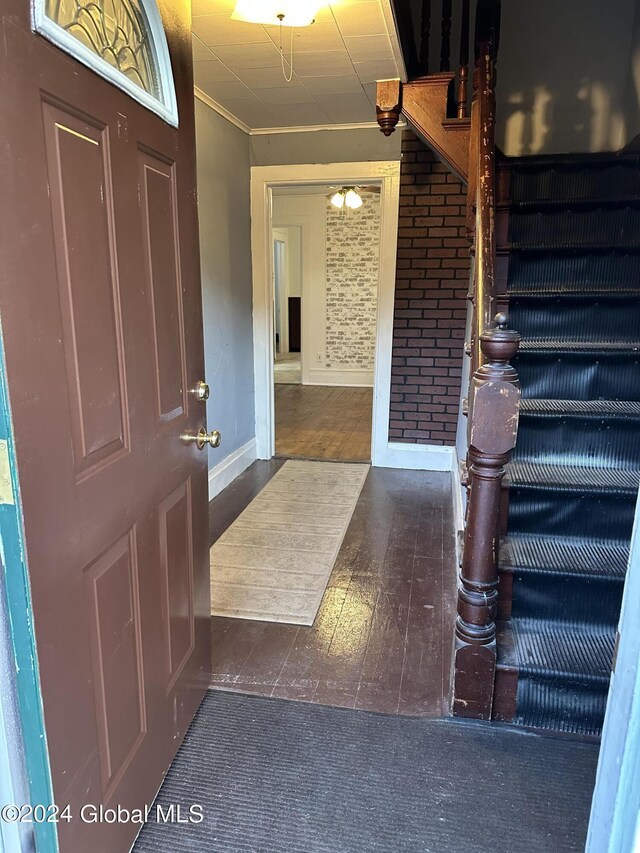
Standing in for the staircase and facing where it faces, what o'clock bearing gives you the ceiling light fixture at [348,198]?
The ceiling light fixture is roughly at 5 o'clock from the staircase.

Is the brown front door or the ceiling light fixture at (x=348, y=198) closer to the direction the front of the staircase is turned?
the brown front door

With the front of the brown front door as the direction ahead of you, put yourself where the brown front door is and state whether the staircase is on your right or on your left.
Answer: on your left

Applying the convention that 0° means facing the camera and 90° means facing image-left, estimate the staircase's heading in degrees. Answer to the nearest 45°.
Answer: approximately 0°

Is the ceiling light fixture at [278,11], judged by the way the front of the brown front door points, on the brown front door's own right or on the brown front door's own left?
on the brown front door's own left

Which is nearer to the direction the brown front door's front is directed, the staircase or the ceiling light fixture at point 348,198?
the staircase

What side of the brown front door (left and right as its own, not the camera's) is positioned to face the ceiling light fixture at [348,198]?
left

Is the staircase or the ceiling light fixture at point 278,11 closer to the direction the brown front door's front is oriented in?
the staircase

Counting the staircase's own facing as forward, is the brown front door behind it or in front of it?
in front

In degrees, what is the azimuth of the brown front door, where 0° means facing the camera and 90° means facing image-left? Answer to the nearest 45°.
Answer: approximately 315°

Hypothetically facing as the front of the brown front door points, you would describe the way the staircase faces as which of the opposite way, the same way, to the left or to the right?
to the right

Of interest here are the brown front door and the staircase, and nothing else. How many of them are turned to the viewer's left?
0
